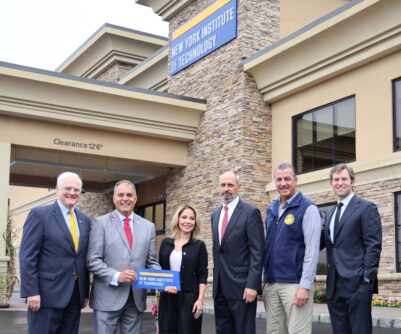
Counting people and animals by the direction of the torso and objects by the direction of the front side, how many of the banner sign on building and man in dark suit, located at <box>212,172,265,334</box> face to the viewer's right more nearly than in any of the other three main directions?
0

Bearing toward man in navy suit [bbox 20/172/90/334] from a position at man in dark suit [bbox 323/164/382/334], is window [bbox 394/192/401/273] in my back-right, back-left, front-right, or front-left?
back-right

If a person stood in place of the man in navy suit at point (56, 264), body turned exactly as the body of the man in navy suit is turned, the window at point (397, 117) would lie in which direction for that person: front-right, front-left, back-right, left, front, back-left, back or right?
left
